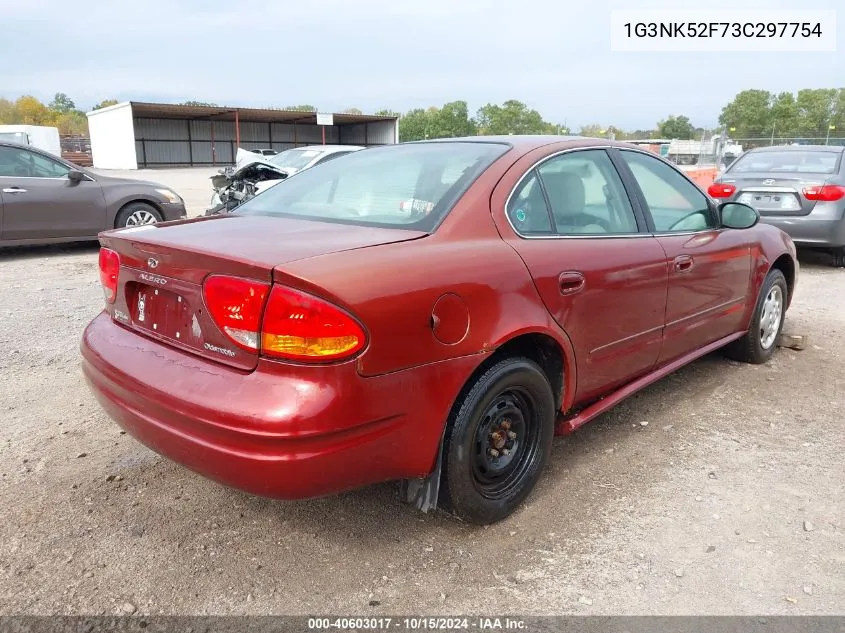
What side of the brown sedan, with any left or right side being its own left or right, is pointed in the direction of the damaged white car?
front

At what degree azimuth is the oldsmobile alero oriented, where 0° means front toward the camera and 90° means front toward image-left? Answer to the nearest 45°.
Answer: approximately 225°

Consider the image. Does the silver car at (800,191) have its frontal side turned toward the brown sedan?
no

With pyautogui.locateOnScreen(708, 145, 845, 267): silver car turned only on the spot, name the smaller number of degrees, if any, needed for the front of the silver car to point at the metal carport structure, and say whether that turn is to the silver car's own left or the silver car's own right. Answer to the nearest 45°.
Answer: approximately 90° to the silver car's own left

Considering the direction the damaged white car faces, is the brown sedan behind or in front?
in front

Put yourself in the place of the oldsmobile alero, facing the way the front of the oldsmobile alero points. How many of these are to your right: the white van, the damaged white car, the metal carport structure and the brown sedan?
0

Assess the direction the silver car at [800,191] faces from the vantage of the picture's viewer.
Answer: facing away from the viewer and to the right of the viewer

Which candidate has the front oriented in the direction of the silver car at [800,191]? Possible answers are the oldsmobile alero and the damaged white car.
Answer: the oldsmobile alero

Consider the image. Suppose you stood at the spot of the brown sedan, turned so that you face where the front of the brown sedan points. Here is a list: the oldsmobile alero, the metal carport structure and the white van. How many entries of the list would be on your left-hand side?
2

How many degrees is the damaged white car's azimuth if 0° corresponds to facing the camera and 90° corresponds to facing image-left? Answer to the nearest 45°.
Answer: approximately 45°

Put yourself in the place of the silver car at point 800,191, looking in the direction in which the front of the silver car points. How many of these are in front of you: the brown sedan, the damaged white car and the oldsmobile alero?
0

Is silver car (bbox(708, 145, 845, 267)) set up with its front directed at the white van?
no

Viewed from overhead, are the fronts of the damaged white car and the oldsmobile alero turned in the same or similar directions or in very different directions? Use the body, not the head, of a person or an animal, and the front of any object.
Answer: very different directions

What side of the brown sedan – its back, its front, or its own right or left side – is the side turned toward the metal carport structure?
left
